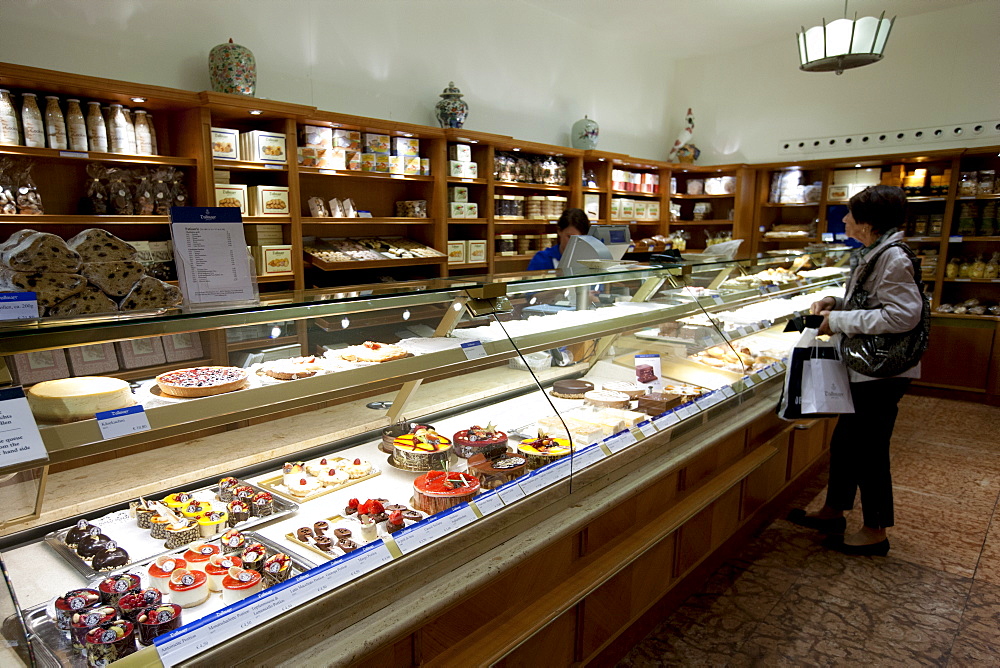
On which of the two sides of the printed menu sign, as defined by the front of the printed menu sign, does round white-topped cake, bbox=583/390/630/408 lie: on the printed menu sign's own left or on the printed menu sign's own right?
on the printed menu sign's own left

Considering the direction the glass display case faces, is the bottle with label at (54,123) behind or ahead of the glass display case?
behind

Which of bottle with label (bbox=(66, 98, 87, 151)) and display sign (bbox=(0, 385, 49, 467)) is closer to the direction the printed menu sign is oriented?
the display sign

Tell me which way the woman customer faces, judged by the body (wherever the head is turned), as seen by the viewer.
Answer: to the viewer's left

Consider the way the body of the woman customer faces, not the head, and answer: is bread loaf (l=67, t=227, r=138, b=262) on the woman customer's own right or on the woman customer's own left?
on the woman customer's own left

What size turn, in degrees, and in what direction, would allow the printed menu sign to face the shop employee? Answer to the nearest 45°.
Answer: approximately 135° to its left

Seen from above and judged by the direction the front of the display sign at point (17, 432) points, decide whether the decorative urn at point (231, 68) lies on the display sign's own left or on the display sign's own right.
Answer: on the display sign's own left

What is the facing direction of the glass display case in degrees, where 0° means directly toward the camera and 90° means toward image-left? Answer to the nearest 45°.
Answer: approximately 315°

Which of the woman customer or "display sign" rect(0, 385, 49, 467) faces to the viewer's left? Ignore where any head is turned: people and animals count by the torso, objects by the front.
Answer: the woman customer

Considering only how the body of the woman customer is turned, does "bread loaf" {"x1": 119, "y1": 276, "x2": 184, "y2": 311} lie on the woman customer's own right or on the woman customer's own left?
on the woman customer's own left

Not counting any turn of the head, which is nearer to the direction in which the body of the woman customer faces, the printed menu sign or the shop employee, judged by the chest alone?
the shop employee

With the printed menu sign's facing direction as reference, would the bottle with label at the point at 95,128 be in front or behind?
behind
